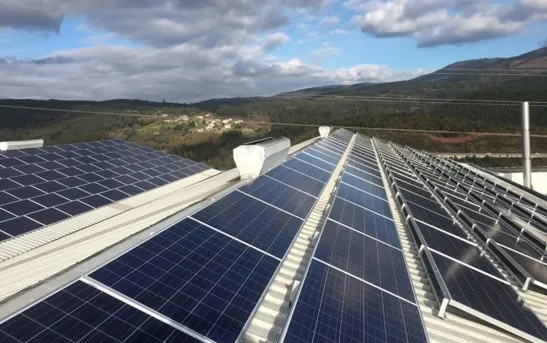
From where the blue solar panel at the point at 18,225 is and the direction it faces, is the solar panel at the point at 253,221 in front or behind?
in front

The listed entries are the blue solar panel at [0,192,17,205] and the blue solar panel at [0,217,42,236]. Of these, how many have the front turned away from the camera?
0

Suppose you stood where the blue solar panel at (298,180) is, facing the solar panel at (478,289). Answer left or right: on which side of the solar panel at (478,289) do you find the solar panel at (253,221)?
right

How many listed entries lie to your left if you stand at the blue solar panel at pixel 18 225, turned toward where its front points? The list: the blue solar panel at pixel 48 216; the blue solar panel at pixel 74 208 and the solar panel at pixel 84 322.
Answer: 2

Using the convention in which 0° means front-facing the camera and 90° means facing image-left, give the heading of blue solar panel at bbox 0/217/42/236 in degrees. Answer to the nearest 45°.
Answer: approximately 315°

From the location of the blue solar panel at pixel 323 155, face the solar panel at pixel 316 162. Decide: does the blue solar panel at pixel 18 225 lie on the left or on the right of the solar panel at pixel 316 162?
right

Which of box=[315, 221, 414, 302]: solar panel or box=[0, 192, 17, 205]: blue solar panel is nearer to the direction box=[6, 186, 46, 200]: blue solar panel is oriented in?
the solar panel

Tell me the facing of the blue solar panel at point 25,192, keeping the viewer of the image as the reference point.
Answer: facing the viewer and to the right of the viewer

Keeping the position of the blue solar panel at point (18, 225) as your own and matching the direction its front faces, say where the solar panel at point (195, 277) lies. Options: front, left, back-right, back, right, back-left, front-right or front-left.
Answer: front-right
